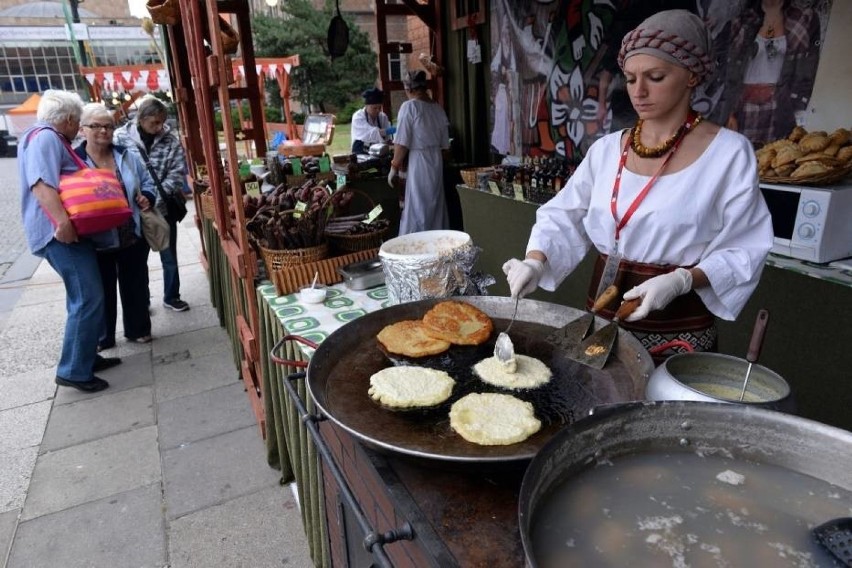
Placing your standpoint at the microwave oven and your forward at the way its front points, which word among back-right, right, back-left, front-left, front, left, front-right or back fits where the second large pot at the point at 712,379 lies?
front-left

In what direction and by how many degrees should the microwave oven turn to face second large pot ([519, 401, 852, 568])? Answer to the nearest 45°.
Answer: approximately 45° to its left

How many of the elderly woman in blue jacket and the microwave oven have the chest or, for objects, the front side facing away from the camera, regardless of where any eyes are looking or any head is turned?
0

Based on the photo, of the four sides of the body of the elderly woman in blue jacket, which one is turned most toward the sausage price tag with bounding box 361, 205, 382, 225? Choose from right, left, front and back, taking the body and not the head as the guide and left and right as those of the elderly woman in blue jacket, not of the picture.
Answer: left

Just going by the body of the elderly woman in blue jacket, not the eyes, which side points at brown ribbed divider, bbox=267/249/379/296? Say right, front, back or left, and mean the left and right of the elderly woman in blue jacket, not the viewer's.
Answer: front

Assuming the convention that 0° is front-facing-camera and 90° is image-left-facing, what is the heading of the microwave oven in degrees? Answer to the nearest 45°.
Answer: approximately 45°

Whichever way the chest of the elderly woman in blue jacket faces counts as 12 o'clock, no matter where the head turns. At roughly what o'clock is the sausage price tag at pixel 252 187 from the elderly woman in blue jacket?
The sausage price tag is roughly at 10 o'clock from the elderly woman in blue jacket.

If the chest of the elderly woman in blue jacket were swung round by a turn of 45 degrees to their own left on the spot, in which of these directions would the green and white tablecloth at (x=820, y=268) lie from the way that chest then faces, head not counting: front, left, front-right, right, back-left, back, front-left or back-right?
front

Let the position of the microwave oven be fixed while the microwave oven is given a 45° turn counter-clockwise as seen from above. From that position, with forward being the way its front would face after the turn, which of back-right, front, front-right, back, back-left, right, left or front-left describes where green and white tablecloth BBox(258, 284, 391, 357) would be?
front-right

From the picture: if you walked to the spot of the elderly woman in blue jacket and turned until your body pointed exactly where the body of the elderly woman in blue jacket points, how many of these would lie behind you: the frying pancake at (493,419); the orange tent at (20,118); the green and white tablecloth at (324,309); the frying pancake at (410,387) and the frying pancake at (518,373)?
1

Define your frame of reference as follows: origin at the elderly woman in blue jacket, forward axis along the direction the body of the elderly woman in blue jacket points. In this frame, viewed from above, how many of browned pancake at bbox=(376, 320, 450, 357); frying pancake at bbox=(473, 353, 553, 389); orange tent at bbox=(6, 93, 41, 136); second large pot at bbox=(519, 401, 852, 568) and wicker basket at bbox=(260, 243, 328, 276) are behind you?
1

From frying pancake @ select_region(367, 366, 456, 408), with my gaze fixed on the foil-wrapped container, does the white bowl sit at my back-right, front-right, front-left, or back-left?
front-left
